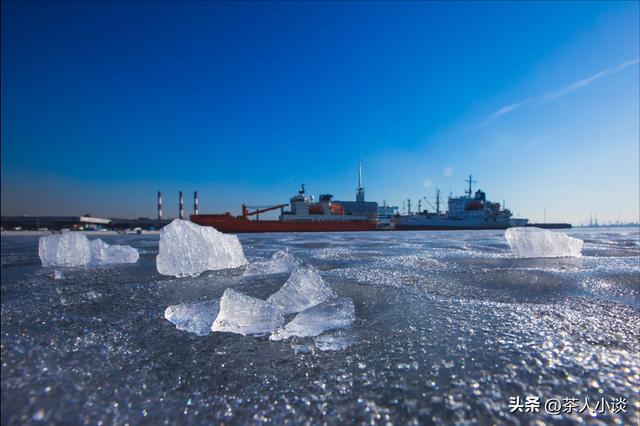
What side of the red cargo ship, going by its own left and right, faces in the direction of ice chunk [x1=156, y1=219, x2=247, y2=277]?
left

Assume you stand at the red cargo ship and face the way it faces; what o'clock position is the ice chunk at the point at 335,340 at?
The ice chunk is roughly at 9 o'clock from the red cargo ship.

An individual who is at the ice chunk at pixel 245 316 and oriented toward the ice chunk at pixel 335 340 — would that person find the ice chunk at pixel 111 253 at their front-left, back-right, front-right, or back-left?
back-left

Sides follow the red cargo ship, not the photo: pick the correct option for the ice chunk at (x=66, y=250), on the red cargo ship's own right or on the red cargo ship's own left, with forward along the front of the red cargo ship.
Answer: on the red cargo ship's own left

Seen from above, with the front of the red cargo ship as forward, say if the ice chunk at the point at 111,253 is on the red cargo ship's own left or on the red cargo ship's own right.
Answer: on the red cargo ship's own left

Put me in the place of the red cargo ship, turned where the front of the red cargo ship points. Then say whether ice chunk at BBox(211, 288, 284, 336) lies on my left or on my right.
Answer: on my left

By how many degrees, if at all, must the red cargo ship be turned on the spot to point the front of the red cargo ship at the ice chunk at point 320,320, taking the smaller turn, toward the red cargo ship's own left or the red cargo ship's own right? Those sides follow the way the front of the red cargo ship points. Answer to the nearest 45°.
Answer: approximately 90° to the red cargo ship's own left

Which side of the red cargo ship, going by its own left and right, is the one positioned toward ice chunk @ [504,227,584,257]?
left

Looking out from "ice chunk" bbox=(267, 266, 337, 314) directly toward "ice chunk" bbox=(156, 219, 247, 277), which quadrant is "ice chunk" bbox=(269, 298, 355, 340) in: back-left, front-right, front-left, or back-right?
back-left

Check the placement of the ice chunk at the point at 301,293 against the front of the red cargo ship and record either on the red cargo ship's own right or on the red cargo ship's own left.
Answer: on the red cargo ship's own left

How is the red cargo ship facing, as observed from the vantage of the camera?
facing to the left of the viewer

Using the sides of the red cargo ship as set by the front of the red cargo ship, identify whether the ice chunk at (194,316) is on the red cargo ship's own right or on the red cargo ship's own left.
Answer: on the red cargo ship's own left

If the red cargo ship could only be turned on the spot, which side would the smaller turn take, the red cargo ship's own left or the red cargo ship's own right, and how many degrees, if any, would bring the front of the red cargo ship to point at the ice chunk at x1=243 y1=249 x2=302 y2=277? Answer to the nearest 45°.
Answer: approximately 90° to the red cargo ship's own left
